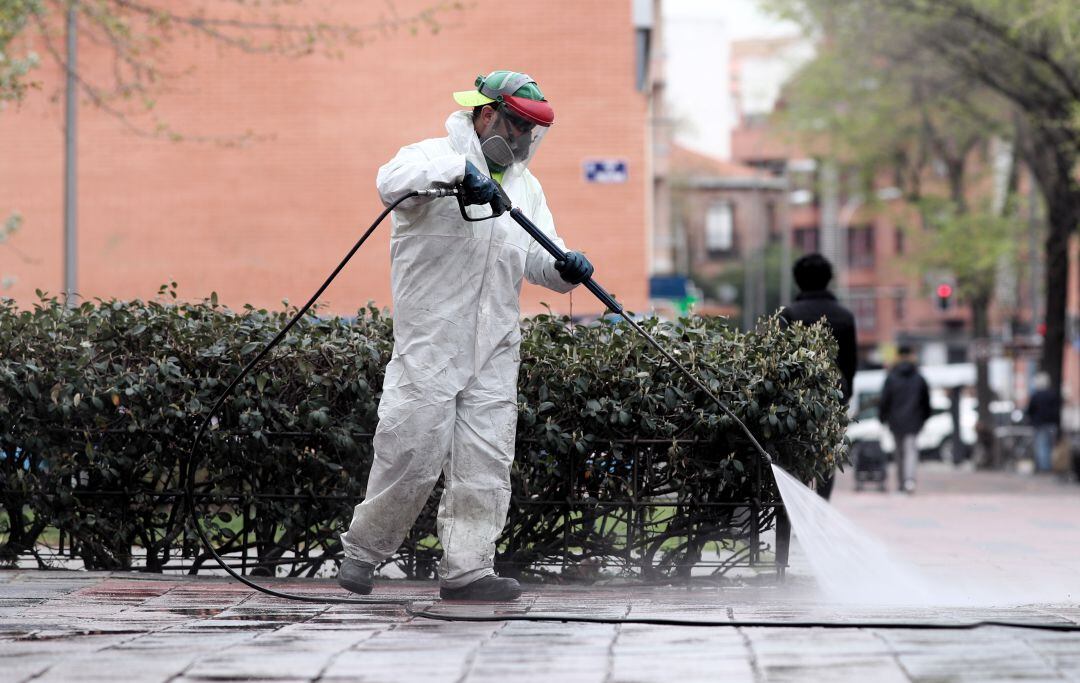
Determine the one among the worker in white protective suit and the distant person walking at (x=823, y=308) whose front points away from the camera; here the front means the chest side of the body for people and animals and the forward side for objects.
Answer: the distant person walking

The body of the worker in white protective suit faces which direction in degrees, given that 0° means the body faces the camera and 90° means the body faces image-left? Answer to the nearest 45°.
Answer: approximately 315°

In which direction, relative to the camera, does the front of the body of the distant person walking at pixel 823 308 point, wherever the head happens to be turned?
away from the camera

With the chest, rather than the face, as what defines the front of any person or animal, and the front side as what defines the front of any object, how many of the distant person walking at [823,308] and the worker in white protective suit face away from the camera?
1

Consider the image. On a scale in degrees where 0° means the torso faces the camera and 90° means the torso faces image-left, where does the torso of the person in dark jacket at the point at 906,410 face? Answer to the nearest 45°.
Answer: approximately 180°

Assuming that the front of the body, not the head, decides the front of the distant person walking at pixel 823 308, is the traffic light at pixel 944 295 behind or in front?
in front

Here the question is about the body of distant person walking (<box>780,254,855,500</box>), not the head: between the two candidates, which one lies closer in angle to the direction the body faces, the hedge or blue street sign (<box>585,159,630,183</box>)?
the blue street sign

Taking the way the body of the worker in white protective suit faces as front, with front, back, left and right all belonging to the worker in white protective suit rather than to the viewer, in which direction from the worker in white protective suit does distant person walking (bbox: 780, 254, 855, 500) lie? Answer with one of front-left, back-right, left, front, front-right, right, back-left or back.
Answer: left
